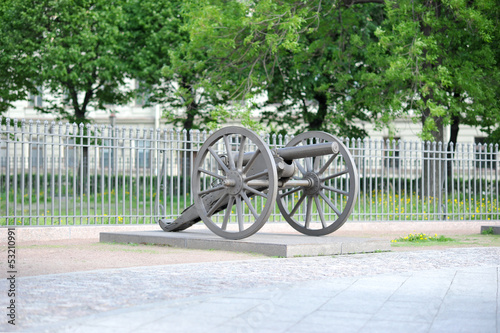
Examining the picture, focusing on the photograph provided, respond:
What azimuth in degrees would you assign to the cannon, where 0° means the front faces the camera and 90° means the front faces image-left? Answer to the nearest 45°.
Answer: approximately 315°

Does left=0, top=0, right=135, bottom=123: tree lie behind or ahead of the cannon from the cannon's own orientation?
behind

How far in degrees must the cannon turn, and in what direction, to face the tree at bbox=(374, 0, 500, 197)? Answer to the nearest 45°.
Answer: approximately 90° to its left

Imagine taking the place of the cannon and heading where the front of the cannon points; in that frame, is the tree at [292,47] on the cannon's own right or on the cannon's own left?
on the cannon's own left

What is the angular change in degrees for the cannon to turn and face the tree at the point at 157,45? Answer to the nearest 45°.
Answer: approximately 135° to its left
